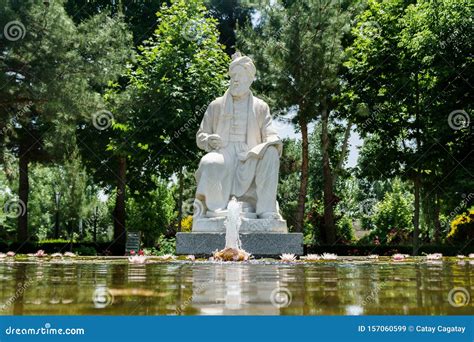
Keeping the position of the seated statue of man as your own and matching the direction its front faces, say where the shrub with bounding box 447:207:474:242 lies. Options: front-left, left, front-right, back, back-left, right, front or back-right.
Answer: back-left

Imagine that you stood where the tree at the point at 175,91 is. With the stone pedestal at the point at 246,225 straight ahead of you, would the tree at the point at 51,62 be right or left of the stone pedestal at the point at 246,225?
right

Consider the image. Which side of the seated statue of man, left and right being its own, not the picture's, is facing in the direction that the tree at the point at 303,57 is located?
back

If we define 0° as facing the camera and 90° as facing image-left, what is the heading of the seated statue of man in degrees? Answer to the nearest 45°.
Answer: approximately 0°

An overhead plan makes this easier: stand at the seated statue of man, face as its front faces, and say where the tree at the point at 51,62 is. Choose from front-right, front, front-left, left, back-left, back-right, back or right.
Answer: back-right

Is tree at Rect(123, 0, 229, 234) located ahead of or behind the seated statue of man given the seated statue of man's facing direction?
behind
